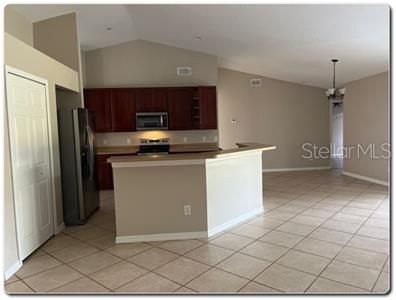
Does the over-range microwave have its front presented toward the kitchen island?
yes

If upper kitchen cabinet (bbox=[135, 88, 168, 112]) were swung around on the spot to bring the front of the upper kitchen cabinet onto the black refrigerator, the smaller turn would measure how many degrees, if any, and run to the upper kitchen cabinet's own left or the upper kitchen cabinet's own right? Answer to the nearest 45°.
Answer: approximately 45° to the upper kitchen cabinet's own right

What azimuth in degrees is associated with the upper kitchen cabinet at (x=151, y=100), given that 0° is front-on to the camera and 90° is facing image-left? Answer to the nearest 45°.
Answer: approximately 0°

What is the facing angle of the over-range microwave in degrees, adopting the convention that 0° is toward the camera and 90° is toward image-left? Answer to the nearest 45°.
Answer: approximately 0°
